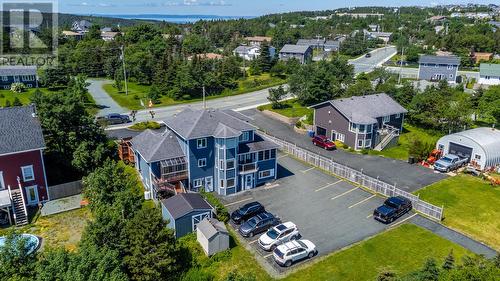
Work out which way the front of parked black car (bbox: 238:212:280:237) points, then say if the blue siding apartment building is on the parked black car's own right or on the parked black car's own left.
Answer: on the parked black car's own right

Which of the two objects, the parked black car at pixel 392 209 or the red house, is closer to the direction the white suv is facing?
the red house

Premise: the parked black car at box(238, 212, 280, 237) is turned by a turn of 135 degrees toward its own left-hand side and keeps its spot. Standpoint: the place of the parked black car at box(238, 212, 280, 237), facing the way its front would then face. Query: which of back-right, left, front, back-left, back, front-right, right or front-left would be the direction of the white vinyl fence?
front-left

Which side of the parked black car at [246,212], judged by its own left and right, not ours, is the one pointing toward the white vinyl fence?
back

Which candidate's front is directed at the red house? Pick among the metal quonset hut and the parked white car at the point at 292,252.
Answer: the metal quonset hut

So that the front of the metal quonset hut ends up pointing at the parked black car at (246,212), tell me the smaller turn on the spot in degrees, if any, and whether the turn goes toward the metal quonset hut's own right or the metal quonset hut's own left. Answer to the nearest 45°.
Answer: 0° — it already faces it

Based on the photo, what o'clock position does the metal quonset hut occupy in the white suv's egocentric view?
The metal quonset hut is roughly at 6 o'clock from the white suv.

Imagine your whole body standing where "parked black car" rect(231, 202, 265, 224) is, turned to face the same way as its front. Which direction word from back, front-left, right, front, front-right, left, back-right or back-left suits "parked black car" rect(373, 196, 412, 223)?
back-left

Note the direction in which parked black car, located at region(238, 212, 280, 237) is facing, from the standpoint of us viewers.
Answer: facing the viewer and to the left of the viewer
